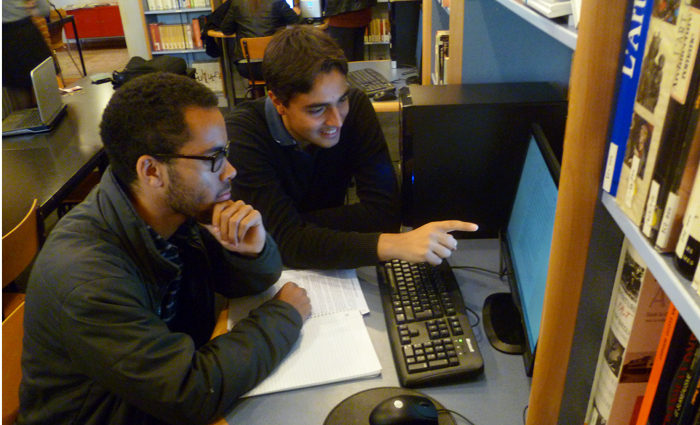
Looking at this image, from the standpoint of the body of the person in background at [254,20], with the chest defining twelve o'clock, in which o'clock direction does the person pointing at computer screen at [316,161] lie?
the person pointing at computer screen at [316,161] is roughly at 6 o'clock from the person in background at [254,20].

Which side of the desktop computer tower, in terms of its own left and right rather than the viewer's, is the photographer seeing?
left

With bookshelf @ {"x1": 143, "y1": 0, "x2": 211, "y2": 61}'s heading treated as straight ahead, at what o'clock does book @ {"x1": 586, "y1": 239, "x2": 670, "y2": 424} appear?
The book is roughly at 12 o'clock from the bookshelf.

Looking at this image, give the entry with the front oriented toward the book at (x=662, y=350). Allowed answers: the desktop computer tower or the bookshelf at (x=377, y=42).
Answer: the bookshelf

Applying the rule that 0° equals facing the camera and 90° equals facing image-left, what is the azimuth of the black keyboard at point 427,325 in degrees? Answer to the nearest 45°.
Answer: approximately 90°

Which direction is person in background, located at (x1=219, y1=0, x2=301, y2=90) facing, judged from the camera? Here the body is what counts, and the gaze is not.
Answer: away from the camera

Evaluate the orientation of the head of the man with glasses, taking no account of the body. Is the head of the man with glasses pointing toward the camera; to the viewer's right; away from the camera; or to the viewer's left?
to the viewer's right

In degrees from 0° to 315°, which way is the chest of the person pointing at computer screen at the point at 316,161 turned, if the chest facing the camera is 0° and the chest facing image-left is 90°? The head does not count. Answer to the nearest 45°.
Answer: approximately 315°
